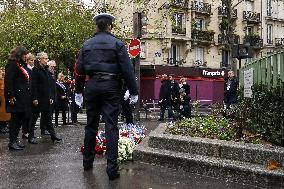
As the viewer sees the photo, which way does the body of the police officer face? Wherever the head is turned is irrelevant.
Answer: away from the camera

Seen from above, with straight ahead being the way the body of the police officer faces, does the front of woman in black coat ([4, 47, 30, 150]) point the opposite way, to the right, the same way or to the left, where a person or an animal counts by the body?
to the right

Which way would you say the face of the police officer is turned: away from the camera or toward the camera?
away from the camera

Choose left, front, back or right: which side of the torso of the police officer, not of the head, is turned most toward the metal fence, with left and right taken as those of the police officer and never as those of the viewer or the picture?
right

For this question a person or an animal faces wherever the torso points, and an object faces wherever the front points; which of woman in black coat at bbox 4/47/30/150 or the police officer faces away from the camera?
the police officer

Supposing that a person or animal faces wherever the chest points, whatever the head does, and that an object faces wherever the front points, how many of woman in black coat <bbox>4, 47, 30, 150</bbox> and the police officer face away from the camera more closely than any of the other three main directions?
1

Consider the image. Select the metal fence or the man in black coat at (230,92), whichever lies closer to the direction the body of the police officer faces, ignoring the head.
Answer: the man in black coat

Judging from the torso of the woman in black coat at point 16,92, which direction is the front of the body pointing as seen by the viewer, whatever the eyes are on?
to the viewer's right
